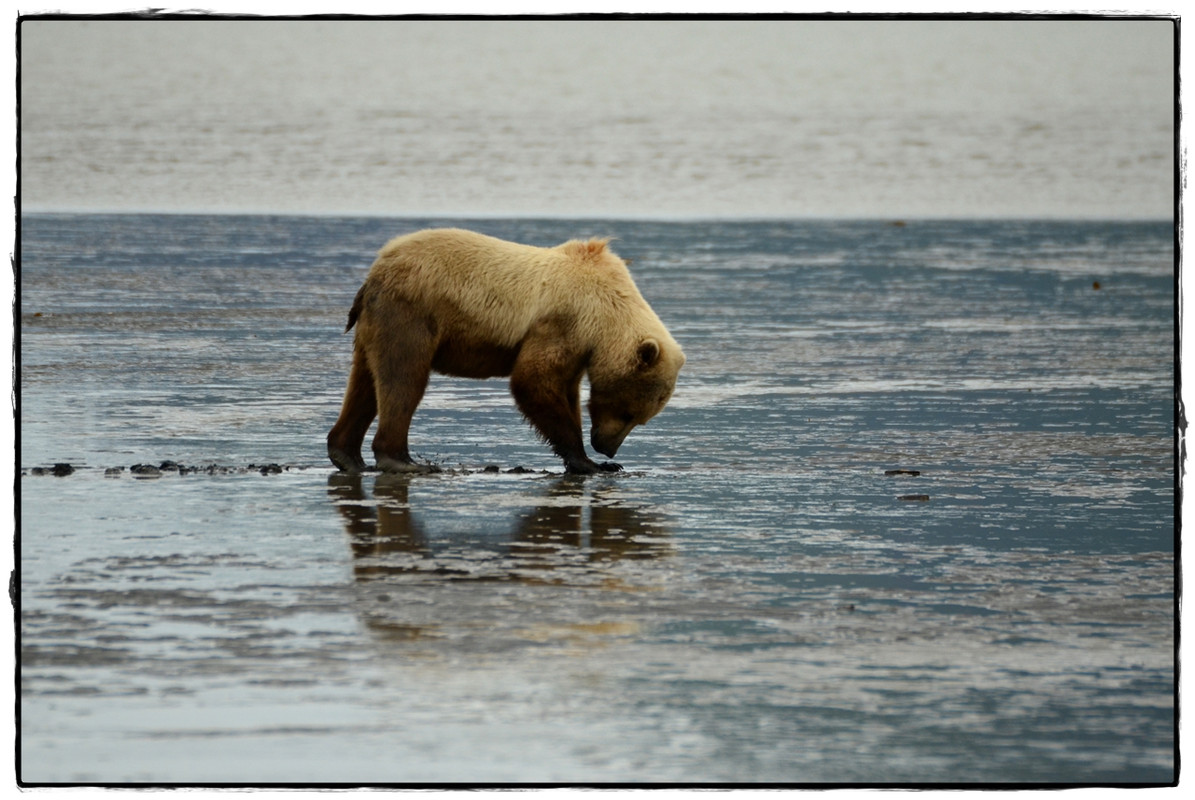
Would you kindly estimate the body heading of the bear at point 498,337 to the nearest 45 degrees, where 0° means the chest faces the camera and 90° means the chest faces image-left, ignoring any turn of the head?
approximately 270°
